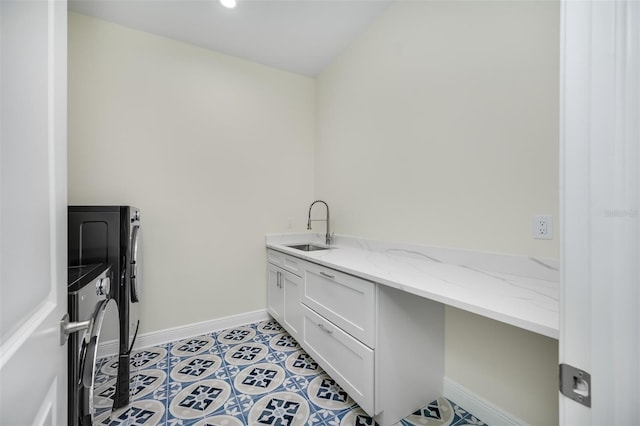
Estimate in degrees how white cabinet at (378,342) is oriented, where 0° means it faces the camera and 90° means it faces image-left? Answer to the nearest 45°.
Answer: approximately 45°

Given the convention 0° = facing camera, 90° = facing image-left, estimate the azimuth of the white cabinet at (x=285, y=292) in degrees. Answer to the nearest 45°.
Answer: approximately 45°

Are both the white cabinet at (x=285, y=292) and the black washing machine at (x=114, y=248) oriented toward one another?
yes

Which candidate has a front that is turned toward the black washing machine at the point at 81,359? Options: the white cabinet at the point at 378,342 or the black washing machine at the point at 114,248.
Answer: the white cabinet

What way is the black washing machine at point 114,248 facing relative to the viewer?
to the viewer's right
